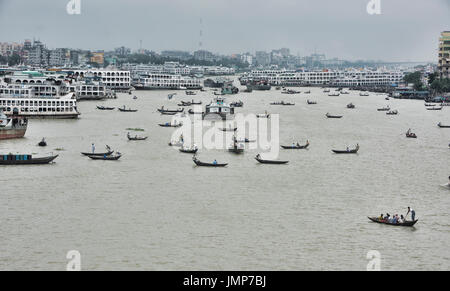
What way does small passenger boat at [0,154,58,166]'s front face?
to the viewer's right

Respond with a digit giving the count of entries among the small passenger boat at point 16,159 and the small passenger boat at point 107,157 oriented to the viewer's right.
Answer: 1

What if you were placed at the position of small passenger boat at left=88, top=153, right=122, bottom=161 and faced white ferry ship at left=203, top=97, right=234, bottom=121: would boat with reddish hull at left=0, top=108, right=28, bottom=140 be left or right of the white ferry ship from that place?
left

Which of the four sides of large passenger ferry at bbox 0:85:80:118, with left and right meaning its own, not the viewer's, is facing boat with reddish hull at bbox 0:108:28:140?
right

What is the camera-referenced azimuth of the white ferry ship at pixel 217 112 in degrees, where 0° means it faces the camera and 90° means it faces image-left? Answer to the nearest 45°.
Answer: approximately 0°
